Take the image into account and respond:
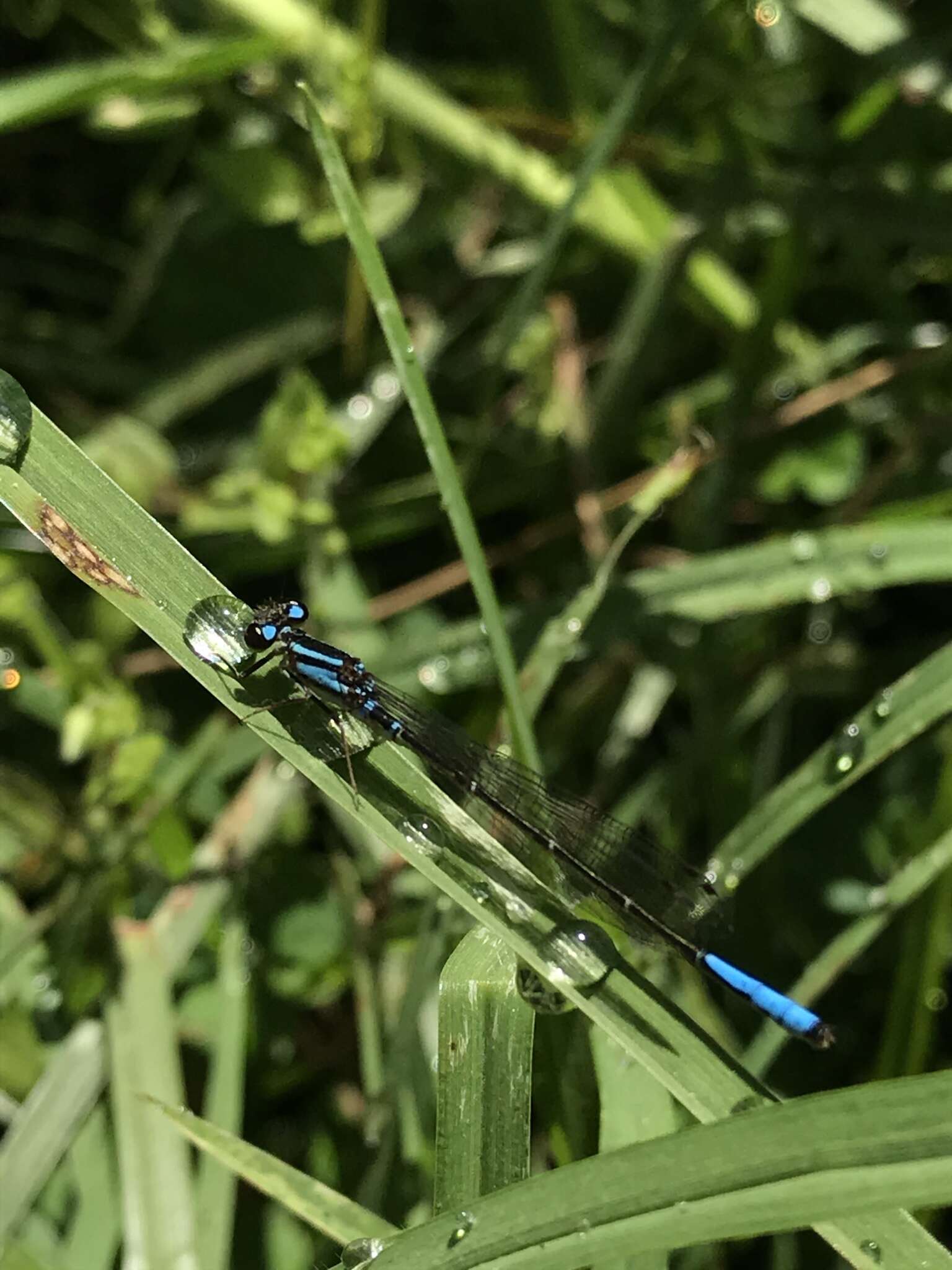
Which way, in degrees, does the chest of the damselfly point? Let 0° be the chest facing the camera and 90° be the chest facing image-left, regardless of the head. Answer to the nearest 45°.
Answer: approximately 135°

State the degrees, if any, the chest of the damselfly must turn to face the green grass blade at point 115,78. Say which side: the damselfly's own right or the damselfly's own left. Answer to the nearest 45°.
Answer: approximately 45° to the damselfly's own right

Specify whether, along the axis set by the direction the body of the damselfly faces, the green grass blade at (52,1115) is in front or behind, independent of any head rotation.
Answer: in front
